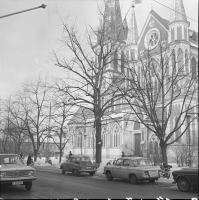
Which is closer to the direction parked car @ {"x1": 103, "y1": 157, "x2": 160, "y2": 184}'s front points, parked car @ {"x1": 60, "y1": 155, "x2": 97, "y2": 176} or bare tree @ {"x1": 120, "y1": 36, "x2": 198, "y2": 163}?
the parked car

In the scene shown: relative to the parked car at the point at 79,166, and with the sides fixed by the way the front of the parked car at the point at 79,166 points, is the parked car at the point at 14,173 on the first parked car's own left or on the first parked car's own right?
on the first parked car's own left

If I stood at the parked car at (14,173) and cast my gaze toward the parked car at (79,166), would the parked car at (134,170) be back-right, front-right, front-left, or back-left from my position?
front-right

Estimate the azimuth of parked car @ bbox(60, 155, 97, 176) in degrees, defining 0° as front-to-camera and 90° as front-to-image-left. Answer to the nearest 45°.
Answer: approximately 135°

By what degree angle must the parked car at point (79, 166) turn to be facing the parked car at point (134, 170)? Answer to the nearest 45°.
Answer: approximately 180°

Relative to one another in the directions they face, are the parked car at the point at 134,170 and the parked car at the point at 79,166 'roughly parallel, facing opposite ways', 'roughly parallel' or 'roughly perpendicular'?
roughly parallel

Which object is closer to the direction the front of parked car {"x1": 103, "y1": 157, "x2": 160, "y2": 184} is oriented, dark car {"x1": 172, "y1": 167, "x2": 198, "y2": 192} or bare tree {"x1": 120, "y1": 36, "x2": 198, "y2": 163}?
the bare tree

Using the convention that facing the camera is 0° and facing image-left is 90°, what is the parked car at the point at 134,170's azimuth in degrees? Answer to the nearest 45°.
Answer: approximately 135°

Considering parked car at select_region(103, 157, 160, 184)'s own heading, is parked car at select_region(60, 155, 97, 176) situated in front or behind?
in front

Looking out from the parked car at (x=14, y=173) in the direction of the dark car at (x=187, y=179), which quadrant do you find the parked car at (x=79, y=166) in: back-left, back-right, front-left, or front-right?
front-left

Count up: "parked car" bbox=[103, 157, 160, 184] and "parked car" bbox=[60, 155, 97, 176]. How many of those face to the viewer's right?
0
